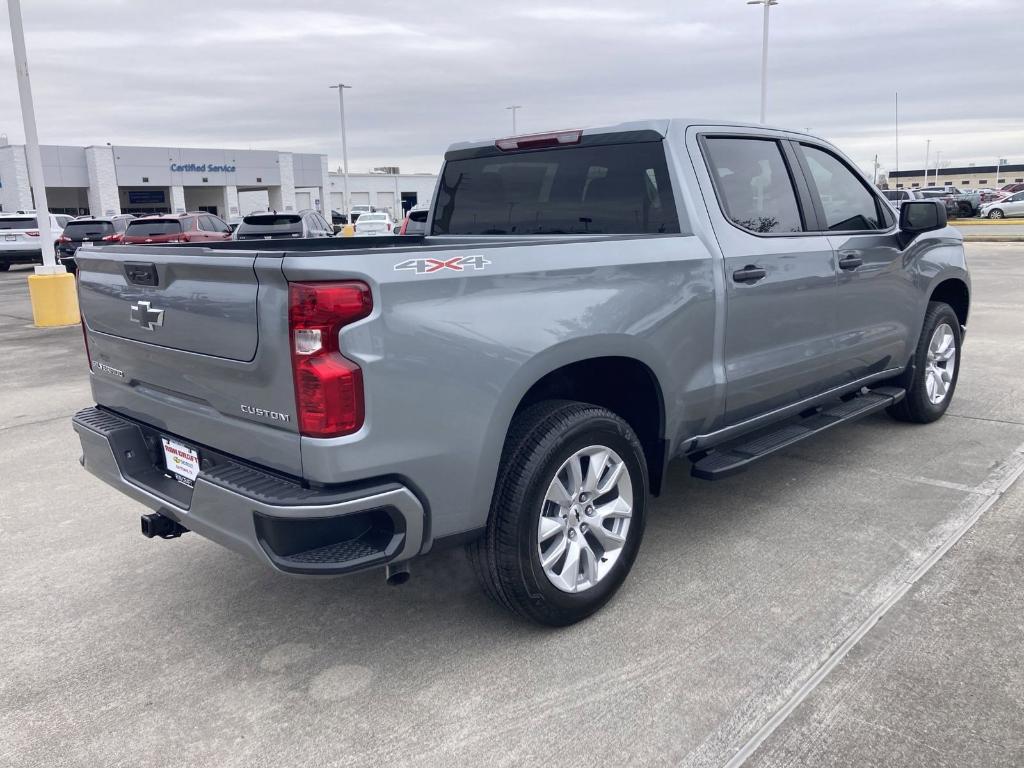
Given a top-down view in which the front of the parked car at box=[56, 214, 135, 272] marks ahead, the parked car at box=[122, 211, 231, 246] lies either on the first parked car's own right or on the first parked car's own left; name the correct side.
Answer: on the first parked car's own right

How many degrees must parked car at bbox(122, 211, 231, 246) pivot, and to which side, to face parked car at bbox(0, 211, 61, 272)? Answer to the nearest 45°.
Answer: approximately 90° to its left

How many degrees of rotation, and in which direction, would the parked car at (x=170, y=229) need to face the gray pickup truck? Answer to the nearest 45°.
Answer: approximately 135° to its right

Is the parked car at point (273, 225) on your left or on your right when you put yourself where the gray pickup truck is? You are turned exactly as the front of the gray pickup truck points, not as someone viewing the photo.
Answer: on your left

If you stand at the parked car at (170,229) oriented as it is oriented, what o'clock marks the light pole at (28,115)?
The light pole is roughly at 5 o'clock from the parked car.

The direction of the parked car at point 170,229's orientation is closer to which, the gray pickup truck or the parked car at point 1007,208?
the parked car

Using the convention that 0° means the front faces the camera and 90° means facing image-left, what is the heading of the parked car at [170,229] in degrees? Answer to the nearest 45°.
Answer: approximately 225°

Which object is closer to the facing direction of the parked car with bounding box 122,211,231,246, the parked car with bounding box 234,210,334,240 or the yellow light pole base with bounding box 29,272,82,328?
the parked car

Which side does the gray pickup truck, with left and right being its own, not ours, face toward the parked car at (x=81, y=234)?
left

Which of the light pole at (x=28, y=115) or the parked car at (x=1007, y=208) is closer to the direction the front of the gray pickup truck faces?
the parked car

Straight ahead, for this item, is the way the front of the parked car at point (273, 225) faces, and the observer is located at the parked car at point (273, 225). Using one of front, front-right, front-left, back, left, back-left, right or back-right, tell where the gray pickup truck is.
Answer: back-right
